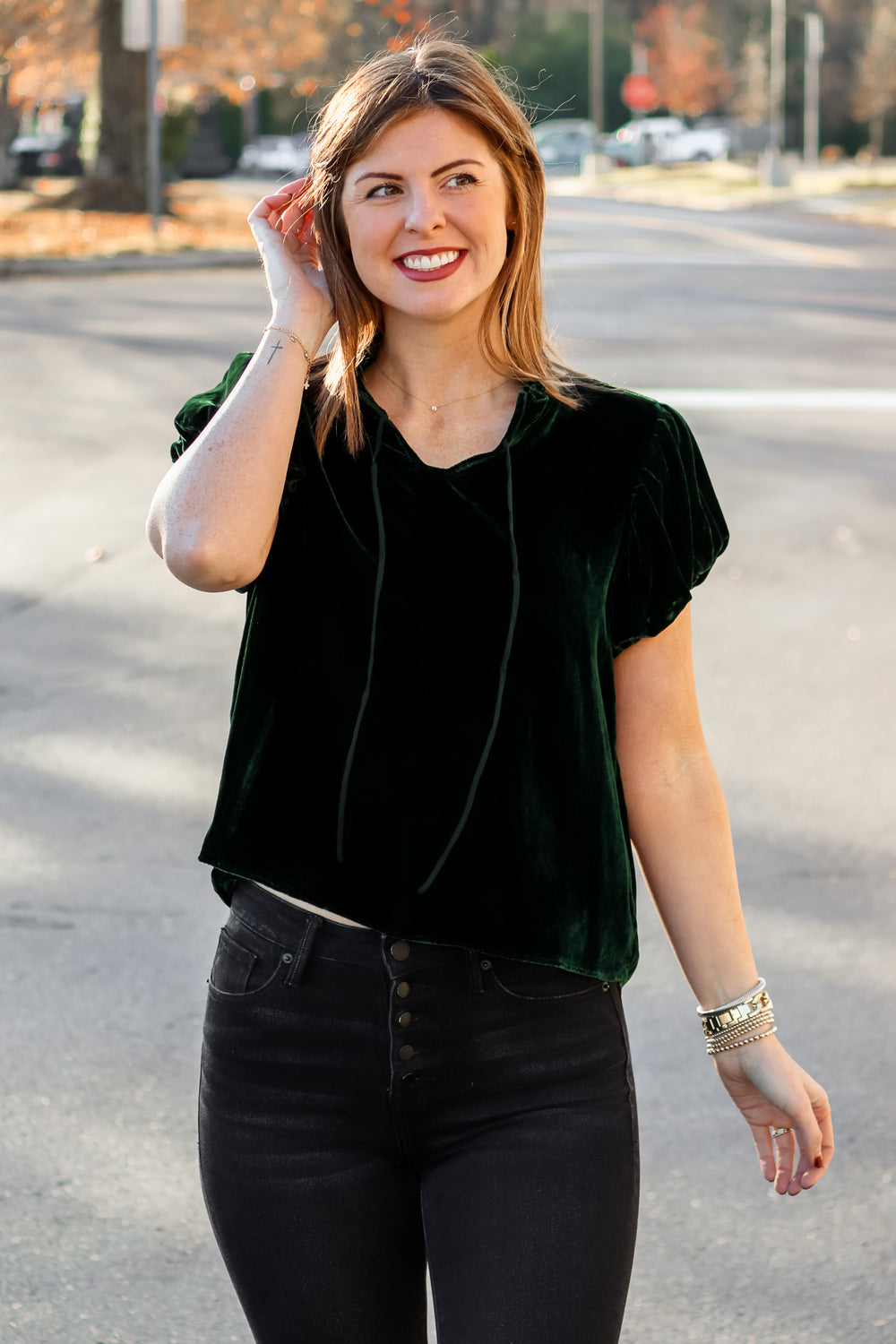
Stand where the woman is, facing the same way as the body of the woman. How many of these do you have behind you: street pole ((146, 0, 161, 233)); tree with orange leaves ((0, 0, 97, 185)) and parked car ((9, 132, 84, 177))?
3

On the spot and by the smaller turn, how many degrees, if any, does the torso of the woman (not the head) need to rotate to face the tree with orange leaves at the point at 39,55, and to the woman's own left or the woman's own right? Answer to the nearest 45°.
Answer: approximately 180°

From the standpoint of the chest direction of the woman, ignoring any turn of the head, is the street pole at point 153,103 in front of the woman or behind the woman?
behind

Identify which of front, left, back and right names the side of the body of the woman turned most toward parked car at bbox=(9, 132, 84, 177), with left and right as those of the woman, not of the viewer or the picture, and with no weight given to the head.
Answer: back

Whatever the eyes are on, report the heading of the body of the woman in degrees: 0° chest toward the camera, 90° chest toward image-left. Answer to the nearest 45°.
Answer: approximately 0°
